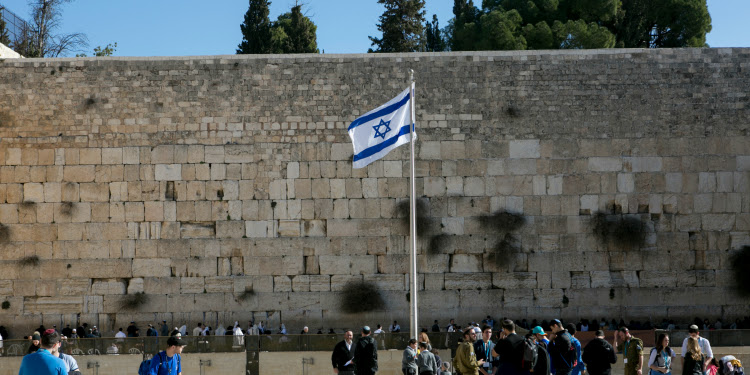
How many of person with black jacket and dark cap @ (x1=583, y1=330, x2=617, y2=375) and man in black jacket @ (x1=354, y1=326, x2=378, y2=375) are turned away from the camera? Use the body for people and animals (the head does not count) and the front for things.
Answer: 2

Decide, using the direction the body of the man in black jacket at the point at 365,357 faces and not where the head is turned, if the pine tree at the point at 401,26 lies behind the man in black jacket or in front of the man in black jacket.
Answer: in front

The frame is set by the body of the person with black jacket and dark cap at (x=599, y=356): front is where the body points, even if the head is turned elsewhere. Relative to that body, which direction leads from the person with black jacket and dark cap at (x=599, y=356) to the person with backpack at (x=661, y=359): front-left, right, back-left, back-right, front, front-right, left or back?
front-right

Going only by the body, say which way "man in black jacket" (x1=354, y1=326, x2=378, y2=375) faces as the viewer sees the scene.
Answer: away from the camera

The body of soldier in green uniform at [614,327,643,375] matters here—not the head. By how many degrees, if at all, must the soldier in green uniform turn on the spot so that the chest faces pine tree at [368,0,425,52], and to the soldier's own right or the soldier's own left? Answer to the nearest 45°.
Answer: approximately 135° to the soldier's own right

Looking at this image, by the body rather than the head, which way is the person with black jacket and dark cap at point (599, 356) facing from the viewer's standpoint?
away from the camera

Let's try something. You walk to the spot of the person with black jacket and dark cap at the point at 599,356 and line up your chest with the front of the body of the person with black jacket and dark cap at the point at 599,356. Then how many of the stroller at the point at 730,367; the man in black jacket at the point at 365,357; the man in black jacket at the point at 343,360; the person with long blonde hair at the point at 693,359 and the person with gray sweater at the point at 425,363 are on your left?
3

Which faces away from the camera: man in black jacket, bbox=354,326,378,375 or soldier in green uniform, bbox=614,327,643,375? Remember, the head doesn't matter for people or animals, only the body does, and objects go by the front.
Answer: the man in black jacket

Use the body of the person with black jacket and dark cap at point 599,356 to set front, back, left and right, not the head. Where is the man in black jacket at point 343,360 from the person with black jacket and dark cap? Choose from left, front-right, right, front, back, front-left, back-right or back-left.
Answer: left

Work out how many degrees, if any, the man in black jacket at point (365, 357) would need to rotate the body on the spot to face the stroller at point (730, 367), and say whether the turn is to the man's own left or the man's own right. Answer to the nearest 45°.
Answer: approximately 90° to the man's own right

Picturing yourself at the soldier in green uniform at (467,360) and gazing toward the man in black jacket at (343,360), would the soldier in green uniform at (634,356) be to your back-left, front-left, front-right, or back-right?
back-right

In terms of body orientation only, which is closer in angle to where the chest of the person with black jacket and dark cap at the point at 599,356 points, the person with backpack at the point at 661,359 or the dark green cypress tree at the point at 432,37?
the dark green cypress tree

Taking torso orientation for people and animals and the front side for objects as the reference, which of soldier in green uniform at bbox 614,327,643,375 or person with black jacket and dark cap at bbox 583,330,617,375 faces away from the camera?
the person with black jacket and dark cap
